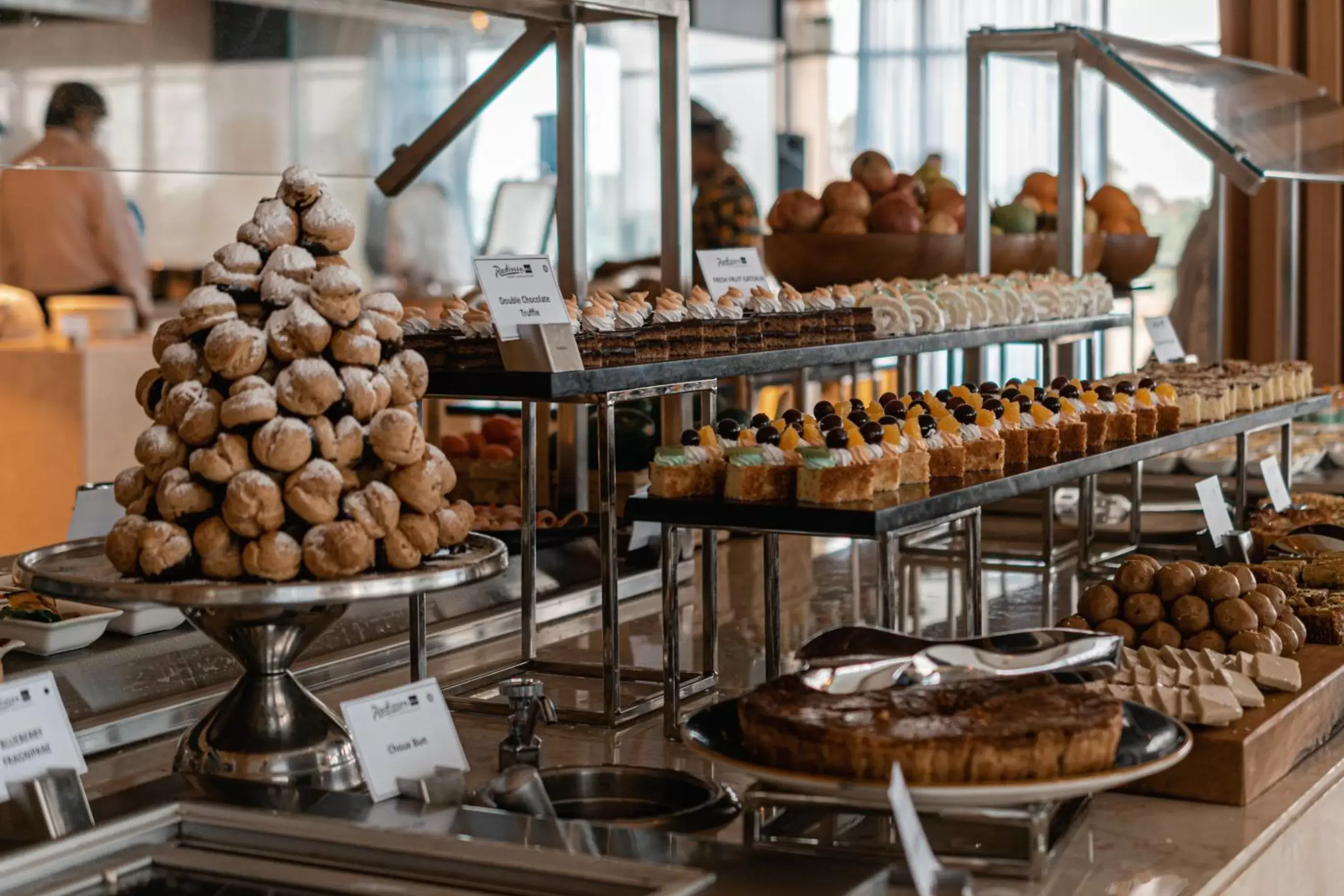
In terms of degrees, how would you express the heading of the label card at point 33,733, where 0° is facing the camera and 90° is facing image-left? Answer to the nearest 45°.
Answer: approximately 0°

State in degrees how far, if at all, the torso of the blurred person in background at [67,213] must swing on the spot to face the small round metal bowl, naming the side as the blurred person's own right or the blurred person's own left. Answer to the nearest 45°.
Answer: approximately 135° to the blurred person's own right

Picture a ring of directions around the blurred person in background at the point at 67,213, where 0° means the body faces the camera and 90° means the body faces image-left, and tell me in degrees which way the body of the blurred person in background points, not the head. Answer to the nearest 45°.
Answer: approximately 225°

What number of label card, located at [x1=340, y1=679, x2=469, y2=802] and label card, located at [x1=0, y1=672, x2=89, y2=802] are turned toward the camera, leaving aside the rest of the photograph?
2

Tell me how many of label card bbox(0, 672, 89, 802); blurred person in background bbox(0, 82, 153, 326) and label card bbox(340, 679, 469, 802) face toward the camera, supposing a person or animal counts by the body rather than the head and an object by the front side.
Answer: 2

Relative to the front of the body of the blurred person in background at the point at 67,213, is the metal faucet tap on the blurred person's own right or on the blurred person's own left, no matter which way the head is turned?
on the blurred person's own right
